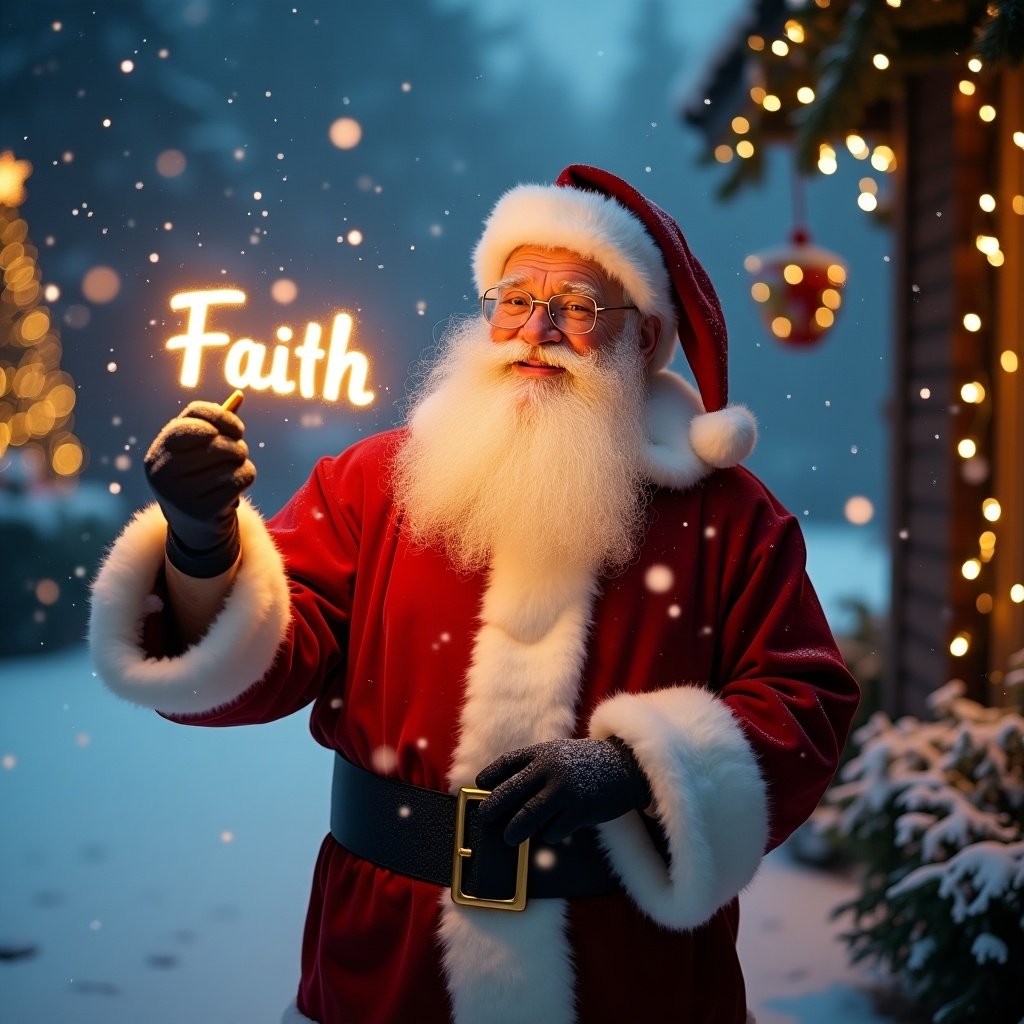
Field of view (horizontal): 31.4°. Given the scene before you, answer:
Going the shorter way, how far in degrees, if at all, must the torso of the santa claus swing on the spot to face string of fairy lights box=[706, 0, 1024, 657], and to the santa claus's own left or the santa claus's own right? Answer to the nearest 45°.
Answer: approximately 135° to the santa claus's own left

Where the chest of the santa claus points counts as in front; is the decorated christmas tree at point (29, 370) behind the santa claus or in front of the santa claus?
behind

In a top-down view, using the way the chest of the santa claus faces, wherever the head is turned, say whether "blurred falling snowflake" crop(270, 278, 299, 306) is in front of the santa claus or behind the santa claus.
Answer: behind

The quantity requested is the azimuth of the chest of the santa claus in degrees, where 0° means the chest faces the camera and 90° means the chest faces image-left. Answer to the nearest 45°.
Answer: approximately 0°

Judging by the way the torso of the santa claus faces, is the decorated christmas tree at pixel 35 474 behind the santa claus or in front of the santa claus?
behind
